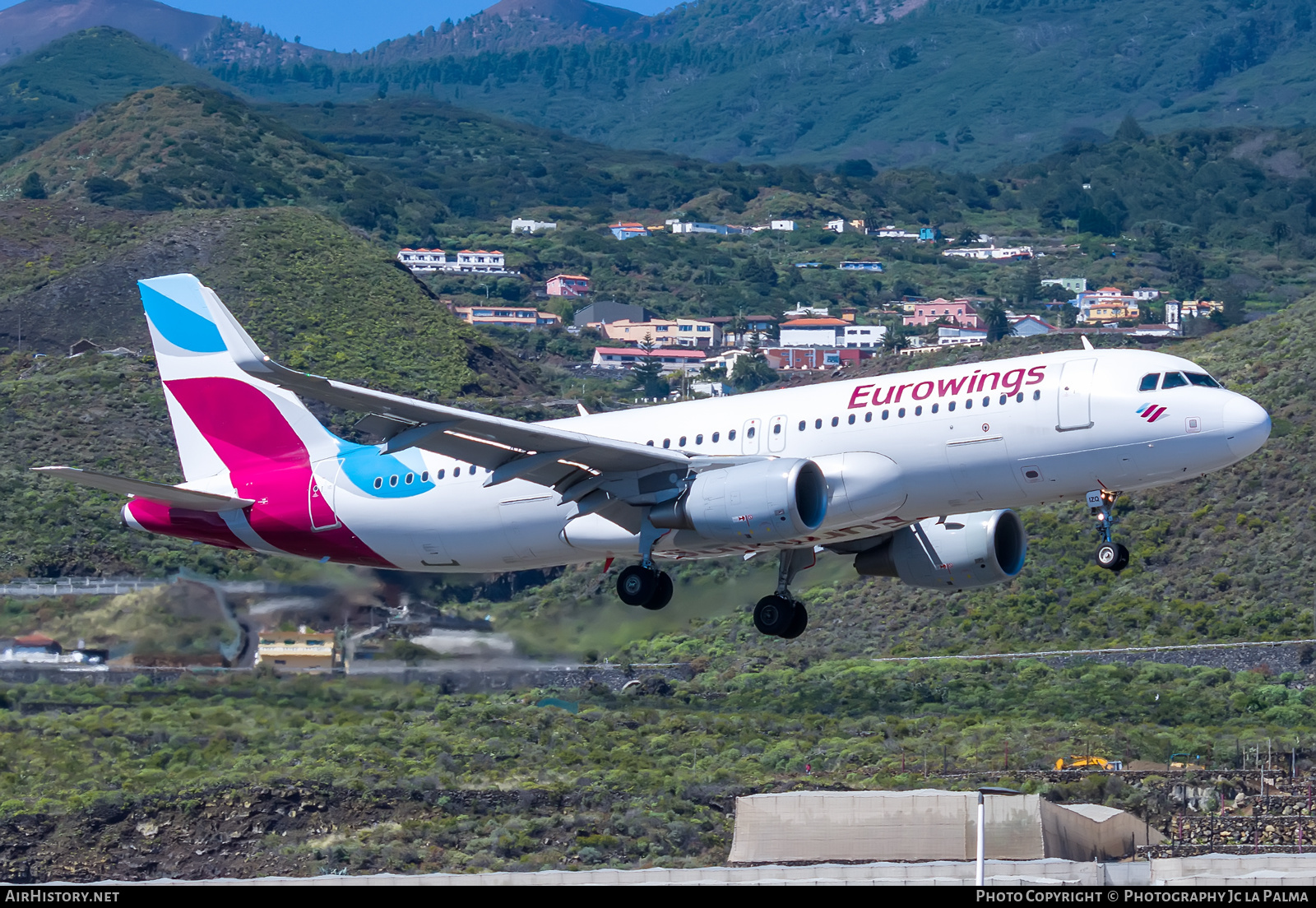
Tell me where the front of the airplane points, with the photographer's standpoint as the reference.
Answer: facing the viewer and to the right of the viewer
